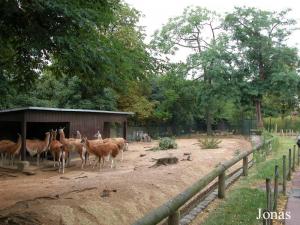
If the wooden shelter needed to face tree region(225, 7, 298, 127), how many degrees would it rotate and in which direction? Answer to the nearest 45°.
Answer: approximately 90° to its left

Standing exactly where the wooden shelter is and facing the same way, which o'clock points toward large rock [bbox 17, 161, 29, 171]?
The large rock is roughly at 2 o'clock from the wooden shelter.

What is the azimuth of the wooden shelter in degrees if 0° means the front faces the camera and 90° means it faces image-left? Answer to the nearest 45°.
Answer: approximately 315°

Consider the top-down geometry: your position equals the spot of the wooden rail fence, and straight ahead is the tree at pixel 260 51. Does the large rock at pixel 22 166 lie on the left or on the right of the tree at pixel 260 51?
left
